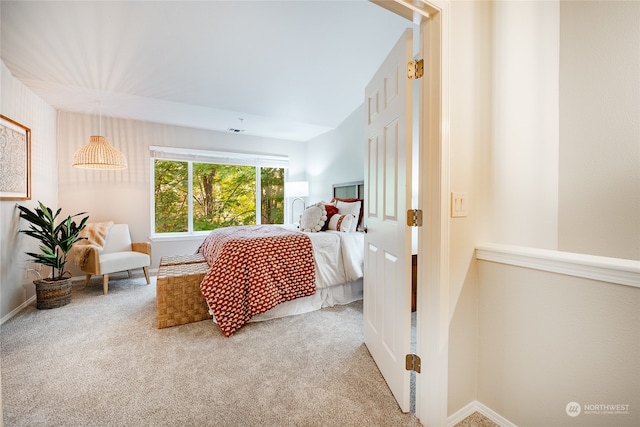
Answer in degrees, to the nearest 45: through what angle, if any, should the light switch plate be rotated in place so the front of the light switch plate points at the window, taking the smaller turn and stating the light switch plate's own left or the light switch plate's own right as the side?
approximately 180°

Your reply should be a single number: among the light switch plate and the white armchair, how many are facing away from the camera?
0

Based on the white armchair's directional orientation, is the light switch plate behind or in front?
in front

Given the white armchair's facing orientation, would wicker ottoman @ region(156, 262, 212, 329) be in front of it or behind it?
in front

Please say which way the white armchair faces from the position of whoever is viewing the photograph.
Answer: facing the viewer and to the right of the viewer
